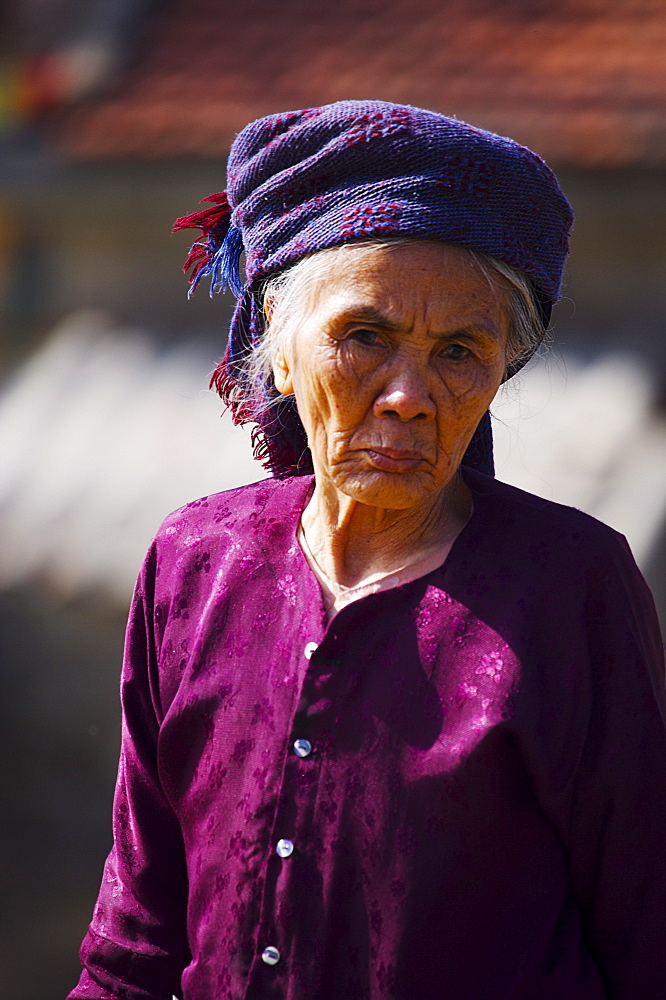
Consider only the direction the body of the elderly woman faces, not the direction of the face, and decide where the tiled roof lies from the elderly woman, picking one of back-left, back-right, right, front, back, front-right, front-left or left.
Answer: back

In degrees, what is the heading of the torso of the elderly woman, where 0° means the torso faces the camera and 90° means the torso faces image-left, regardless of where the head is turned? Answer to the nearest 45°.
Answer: approximately 0°
